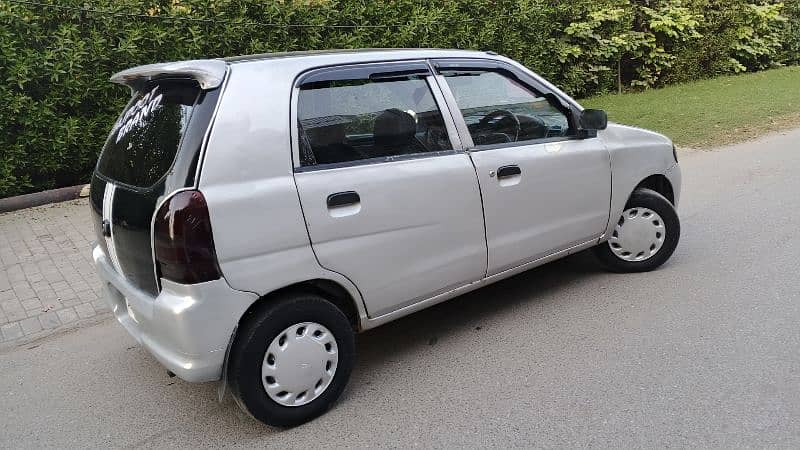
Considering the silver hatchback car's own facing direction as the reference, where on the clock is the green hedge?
The green hedge is roughly at 10 o'clock from the silver hatchback car.

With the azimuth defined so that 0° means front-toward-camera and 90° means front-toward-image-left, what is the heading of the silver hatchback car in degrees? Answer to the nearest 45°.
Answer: approximately 225°
